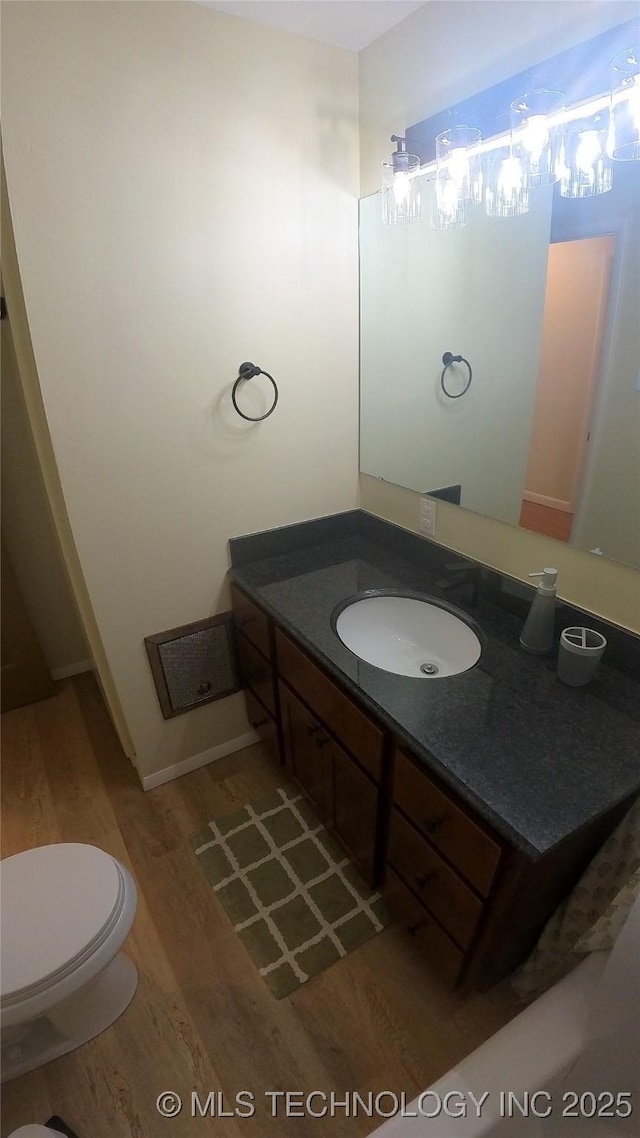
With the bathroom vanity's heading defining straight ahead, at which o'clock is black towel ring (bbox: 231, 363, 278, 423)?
The black towel ring is roughly at 3 o'clock from the bathroom vanity.

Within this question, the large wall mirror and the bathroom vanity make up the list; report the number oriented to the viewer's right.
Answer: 0

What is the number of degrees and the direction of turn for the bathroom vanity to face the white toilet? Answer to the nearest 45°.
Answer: approximately 45° to its right

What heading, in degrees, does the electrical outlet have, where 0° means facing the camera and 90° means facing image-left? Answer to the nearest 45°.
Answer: approximately 45°

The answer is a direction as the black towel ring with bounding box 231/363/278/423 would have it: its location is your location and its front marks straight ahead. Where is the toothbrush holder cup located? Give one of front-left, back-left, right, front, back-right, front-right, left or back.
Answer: front

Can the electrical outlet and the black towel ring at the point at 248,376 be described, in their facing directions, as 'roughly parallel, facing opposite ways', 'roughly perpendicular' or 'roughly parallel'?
roughly perpendicular

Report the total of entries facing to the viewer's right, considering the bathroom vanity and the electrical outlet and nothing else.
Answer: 0

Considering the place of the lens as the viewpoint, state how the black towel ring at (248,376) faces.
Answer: facing the viewer and to the right of the viewer

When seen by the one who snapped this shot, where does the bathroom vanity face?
facing the viewer and to the left of the viewer

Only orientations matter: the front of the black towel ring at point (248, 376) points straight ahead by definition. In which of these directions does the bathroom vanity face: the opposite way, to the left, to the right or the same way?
to the right

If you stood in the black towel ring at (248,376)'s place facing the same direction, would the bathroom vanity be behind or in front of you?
in front
